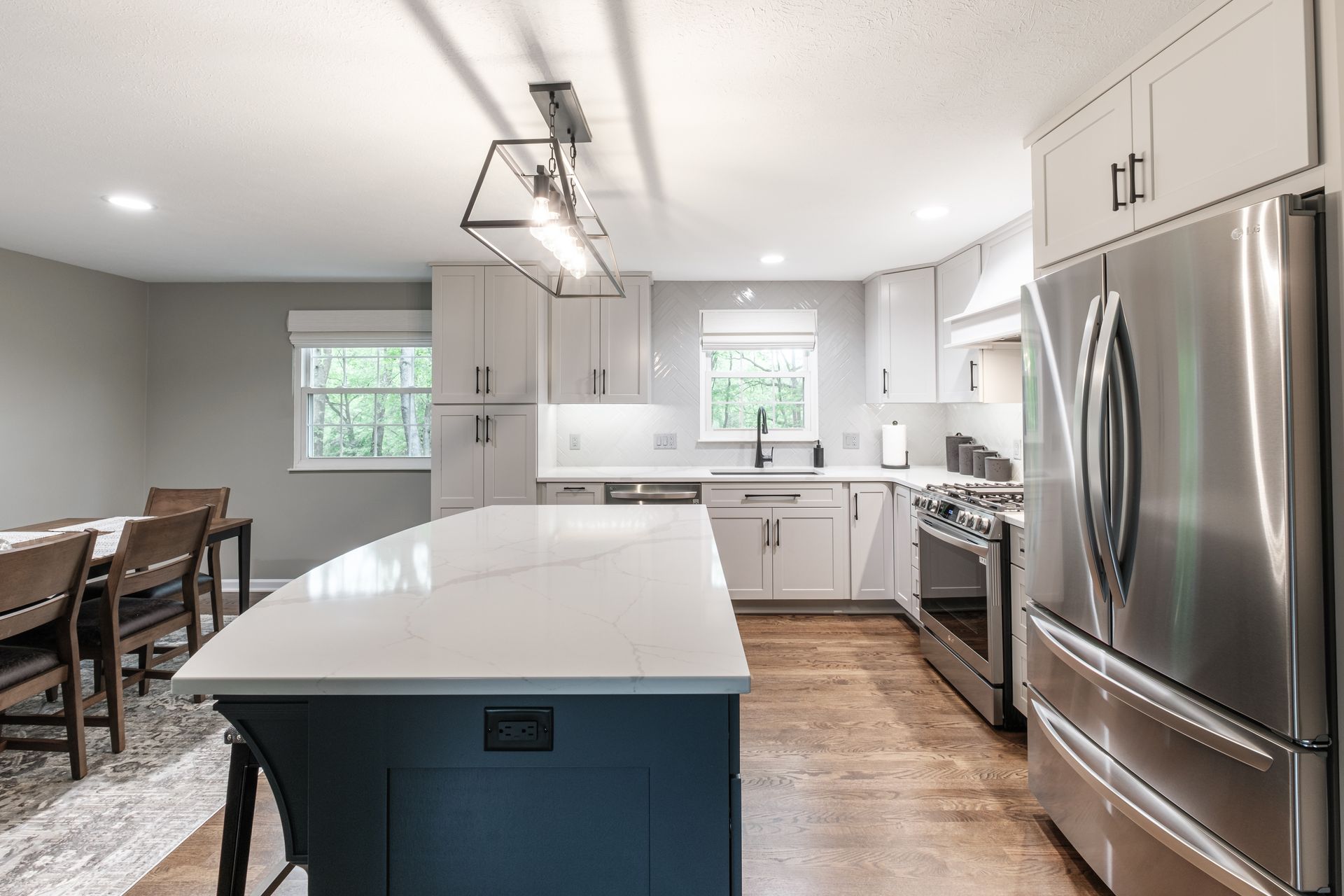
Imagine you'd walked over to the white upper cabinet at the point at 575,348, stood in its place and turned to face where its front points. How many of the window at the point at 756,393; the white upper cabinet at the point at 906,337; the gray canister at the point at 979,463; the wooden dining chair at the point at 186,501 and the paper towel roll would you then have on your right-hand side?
1

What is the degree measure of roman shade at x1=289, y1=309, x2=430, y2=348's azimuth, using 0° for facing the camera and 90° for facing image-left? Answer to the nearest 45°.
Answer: approximately 0°

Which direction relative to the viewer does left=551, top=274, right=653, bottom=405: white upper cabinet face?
toward the camera

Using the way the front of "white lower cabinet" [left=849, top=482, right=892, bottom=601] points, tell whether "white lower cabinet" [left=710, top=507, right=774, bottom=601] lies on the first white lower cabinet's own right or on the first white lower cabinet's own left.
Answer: on the first white lower cabinet's own right

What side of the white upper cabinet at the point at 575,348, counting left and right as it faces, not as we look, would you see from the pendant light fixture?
front

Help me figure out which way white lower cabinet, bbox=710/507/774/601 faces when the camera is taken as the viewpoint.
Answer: facing the viewer

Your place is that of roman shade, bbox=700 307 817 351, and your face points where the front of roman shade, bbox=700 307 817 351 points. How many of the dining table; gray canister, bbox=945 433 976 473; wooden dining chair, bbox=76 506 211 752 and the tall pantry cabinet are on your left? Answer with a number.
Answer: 1

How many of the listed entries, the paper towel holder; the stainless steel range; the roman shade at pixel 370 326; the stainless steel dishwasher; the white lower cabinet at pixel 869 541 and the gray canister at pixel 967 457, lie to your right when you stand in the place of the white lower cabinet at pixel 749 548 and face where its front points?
2

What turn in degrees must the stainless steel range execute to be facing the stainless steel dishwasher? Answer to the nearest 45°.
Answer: approximately 45° to its right

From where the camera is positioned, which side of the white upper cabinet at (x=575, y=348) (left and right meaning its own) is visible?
front

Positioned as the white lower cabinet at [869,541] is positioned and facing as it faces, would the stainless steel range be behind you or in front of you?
in front

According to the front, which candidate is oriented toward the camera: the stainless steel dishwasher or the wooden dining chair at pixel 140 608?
the stainless steel dishwasher

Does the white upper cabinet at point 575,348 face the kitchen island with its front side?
yes

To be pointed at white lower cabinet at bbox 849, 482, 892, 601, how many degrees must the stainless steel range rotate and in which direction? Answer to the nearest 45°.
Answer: approximately 90° to its right

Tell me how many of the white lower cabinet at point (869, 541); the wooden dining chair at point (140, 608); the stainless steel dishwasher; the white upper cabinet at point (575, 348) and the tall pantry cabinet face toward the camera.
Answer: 4

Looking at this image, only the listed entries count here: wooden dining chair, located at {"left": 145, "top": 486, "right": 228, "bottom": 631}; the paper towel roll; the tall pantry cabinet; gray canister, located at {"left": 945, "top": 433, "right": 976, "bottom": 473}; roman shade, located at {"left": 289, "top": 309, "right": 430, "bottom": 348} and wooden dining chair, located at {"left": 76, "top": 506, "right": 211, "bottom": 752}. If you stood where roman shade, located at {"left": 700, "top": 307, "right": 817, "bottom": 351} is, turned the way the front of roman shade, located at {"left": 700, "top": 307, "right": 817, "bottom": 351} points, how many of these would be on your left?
2

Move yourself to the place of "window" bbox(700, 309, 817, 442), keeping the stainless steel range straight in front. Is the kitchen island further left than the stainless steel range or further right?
right

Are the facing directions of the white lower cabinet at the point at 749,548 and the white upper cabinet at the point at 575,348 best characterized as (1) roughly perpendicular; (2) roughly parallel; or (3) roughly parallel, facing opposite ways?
roughly parallel

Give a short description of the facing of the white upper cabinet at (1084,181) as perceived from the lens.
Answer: facing the viewer and to the left of the viewer
